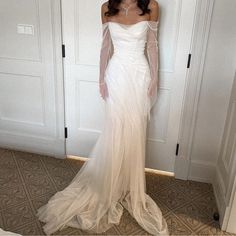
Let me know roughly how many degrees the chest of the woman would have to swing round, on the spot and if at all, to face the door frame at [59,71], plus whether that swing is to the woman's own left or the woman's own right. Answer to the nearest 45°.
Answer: approximately 135° to the woman's own right

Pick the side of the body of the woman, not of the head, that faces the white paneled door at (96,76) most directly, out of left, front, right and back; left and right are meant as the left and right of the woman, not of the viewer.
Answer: back

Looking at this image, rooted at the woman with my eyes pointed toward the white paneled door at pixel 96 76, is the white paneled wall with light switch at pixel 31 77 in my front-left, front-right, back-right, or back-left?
front-left

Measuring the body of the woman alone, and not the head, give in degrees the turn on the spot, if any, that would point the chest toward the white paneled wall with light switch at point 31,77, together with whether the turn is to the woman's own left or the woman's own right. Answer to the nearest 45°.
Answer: approximately 135° to the woman's own right

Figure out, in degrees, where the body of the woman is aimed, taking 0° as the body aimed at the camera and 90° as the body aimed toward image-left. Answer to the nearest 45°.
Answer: approximately 0°
